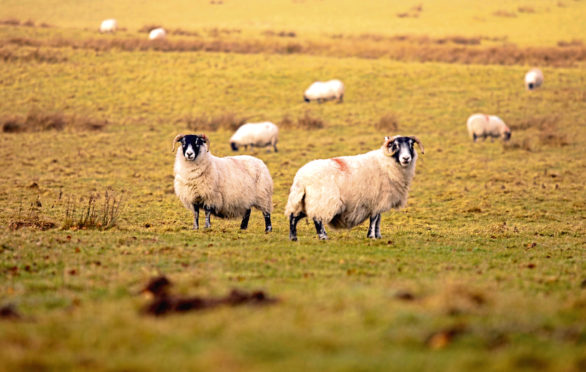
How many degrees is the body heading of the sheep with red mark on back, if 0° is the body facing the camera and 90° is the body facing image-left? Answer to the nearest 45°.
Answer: approximately 270°

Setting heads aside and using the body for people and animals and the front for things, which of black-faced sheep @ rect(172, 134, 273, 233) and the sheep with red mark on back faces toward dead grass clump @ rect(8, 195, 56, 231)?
the black-faced sheep

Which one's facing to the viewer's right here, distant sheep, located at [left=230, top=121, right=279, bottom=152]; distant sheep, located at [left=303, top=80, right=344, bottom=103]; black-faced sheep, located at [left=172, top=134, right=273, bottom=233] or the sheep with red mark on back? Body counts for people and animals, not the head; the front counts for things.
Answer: the sheep with red mark on back

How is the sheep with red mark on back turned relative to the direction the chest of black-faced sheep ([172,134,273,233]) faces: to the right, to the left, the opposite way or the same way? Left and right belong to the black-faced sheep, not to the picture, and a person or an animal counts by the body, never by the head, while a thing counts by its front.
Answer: the opposite way

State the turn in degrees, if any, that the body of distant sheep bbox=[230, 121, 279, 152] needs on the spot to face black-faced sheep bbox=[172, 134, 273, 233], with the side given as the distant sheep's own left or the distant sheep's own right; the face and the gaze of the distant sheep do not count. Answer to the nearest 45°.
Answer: approximately 90° to the distant sheep's own left

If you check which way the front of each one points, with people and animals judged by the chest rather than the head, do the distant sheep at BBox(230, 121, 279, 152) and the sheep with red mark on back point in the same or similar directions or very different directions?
very different directions

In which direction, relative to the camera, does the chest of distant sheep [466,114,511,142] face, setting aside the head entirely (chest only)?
to the viewer's right

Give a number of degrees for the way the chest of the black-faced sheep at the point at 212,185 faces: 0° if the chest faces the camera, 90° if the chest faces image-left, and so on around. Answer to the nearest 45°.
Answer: approximately 90°

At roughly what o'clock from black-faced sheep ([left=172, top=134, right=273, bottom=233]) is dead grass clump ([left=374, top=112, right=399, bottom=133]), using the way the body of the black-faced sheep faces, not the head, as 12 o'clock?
The dead grass clump is roughly at 4 o'clock from the black-faced sheep.

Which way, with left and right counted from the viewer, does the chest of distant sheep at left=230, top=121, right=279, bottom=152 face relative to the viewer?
facing to the left of the viewer
